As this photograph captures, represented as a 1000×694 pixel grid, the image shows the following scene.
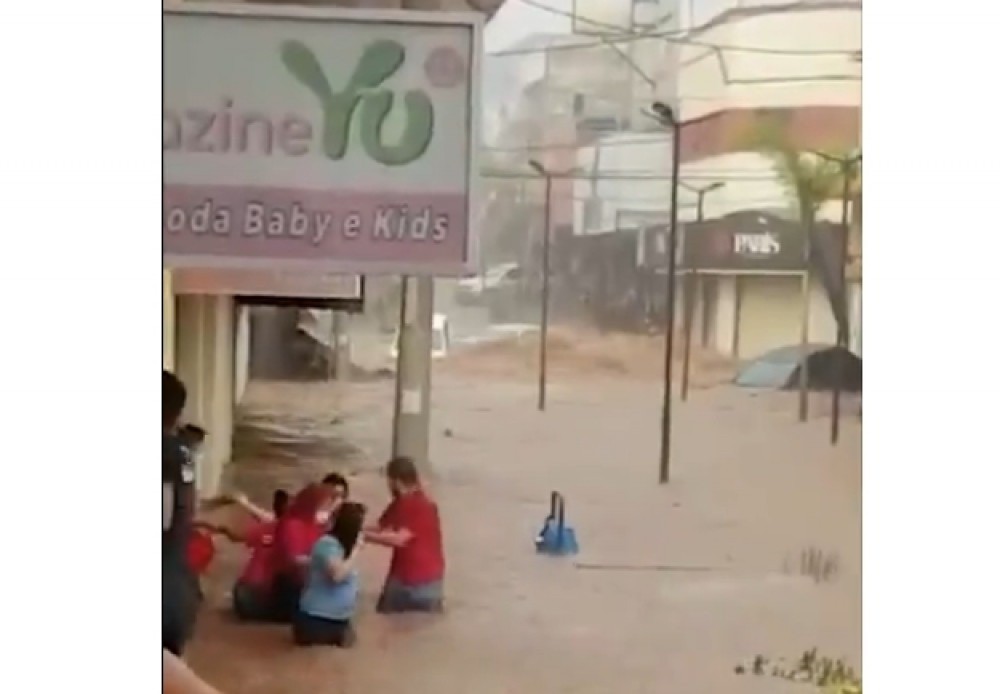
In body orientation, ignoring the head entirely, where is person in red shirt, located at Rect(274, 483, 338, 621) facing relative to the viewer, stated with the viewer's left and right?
facing to the right of the viewer

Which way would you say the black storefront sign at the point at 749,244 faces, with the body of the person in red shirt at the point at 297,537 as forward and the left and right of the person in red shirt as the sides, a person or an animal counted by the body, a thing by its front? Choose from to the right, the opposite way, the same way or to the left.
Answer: to the right

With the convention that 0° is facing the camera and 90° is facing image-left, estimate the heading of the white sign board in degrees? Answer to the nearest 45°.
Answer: approximately 0°
